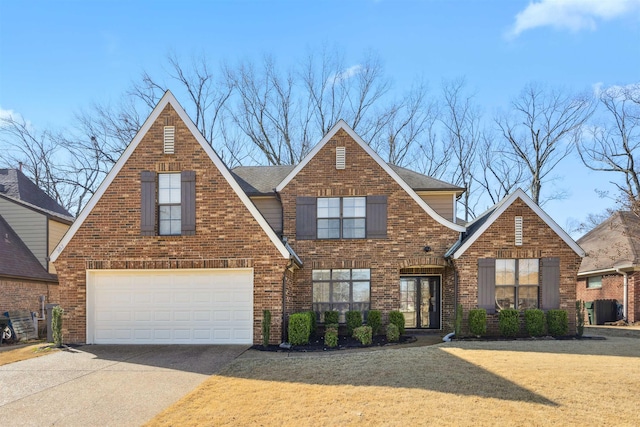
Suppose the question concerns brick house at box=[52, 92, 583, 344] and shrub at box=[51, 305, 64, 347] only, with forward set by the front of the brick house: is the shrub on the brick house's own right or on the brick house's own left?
on the brick house's own right

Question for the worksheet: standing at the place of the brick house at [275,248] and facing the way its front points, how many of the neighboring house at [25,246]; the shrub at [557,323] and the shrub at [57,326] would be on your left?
1

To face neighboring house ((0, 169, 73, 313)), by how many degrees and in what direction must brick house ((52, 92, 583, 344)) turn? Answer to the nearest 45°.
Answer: approximately 135° to its right

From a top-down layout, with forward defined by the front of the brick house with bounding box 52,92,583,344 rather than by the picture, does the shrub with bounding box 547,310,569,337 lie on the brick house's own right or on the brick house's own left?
on the brick house's own left

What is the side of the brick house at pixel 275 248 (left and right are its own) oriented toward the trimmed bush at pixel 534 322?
left

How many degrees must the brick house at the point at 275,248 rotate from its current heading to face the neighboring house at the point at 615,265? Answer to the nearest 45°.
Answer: approximately 135° to its left

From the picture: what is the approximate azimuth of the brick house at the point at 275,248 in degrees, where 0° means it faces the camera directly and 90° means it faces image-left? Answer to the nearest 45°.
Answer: approximately 0°

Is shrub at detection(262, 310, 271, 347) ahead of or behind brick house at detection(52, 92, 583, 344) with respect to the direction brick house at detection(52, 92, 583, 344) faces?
ahead
